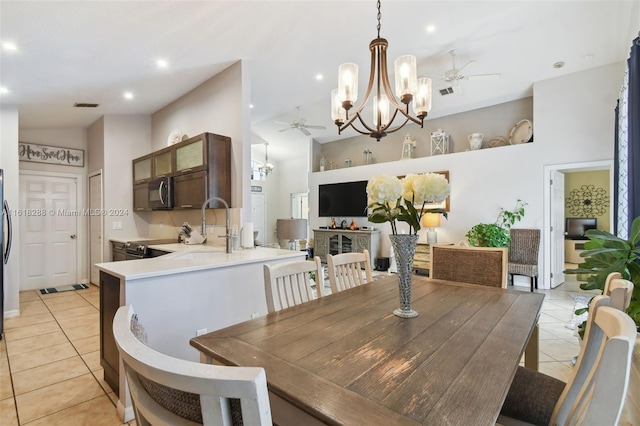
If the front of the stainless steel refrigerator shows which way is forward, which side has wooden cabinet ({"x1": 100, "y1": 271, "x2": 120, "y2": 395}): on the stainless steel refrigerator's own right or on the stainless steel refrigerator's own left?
on the stainless steel refrigerator's own right

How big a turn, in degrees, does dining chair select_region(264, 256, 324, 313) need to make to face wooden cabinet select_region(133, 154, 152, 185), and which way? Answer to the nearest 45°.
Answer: approximately 180°

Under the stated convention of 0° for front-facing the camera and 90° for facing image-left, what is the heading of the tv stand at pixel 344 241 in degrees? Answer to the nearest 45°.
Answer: approximately 45°

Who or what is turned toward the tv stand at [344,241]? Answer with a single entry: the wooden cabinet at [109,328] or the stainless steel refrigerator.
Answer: the stainless steel refrigerator

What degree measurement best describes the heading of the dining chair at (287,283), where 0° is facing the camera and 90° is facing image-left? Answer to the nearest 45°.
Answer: approximately 315°

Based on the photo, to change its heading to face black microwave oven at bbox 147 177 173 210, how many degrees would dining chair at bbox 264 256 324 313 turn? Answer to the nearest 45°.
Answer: approximately 180°

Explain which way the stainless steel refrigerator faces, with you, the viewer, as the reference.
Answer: facing to the right of the viewer

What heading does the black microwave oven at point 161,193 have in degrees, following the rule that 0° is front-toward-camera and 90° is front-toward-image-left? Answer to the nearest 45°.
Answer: approximately 45°
